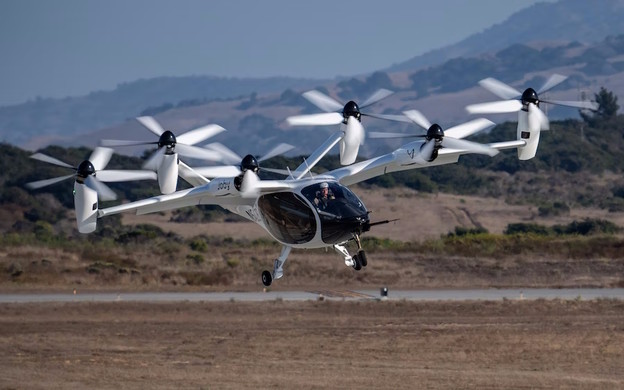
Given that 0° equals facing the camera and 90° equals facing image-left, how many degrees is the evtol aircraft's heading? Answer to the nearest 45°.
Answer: approximately 315°
